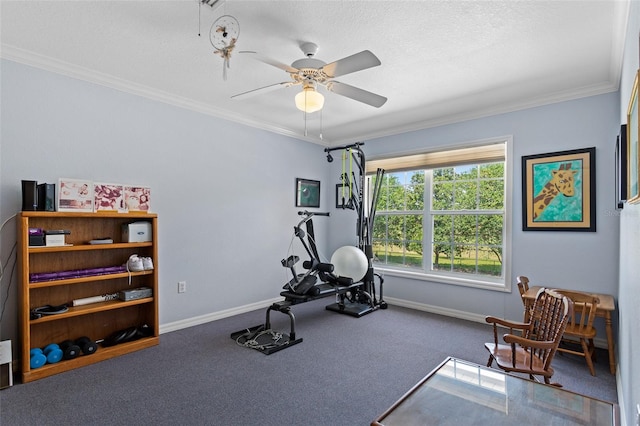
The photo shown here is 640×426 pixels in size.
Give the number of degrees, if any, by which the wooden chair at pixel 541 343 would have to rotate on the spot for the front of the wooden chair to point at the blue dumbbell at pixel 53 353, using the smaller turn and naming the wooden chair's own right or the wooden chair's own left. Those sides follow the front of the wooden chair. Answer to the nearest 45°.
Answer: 0° — it already faces it

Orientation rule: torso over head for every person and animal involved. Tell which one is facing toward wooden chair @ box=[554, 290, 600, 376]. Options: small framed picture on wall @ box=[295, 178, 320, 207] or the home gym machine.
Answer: the small framed picture on wall

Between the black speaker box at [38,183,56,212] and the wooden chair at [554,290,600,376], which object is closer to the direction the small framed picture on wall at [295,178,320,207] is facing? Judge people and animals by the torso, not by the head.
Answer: the wooden chair

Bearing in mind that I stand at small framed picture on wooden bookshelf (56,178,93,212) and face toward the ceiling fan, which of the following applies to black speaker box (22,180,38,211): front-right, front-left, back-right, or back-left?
back-right

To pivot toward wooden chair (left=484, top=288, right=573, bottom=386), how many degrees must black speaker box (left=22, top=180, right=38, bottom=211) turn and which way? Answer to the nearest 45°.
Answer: approximately 45° to its left

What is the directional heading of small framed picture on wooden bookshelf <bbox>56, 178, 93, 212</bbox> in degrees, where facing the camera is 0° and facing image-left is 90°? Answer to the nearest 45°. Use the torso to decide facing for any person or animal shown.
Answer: approximately 0°

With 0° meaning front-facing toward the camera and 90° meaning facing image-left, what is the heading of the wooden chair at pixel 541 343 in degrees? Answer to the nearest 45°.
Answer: approximately 45°

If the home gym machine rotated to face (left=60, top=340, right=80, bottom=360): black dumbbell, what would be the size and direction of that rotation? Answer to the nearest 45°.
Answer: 0° — it already faces it

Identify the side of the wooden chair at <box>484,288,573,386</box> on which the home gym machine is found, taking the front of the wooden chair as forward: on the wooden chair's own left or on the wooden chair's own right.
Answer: on the wooden chair's own right
